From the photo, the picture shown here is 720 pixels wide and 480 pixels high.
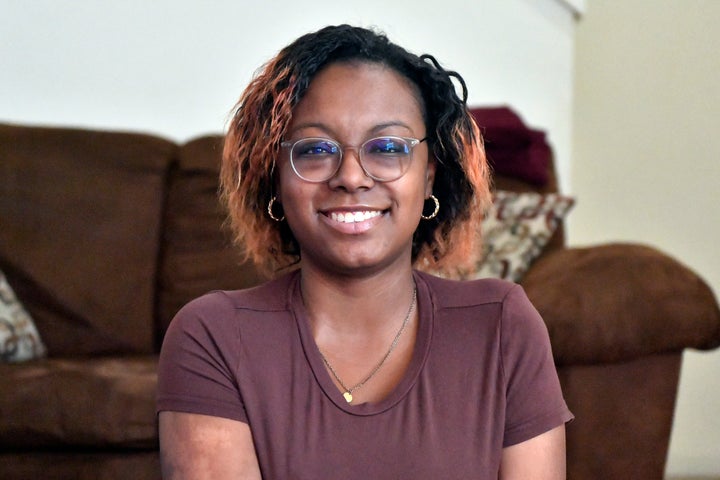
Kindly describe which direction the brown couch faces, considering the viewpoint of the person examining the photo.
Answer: facing the viewer

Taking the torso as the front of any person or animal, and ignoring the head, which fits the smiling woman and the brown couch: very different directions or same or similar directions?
same or similar directions

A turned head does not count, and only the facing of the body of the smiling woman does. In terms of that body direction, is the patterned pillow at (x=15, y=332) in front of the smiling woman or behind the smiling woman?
behind

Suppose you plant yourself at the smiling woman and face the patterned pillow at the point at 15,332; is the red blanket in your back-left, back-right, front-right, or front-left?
front-right

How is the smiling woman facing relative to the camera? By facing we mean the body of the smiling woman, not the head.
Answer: toward the camera

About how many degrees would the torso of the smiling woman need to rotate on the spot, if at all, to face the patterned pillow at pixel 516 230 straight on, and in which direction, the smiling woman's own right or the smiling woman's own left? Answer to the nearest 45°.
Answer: approximately 180°

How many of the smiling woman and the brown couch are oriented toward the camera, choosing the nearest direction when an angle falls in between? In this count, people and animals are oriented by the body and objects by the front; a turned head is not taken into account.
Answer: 2

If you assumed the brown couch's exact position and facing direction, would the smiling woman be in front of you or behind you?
in front
